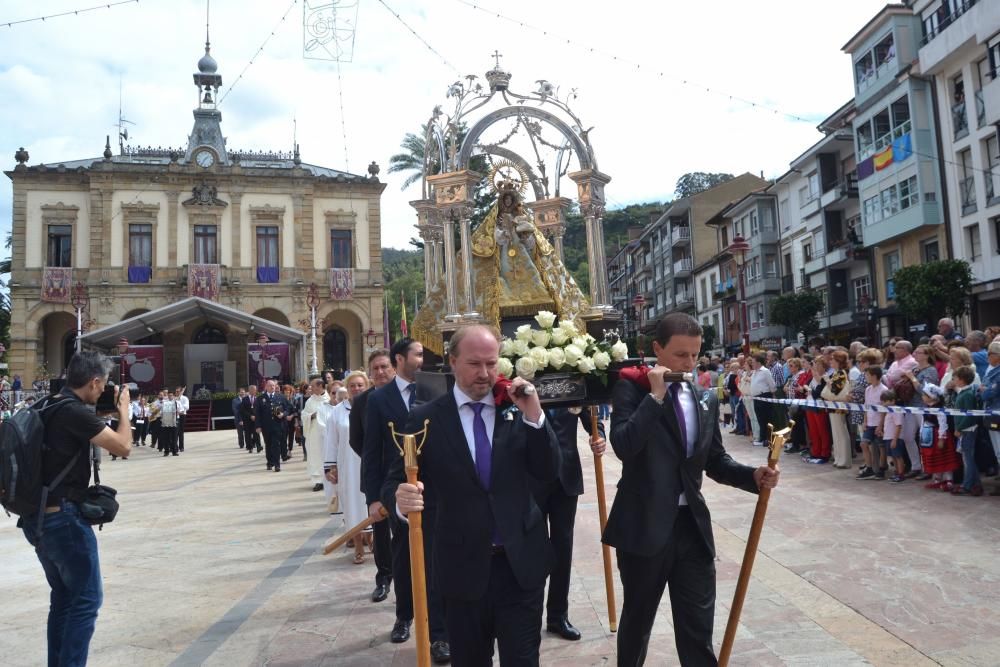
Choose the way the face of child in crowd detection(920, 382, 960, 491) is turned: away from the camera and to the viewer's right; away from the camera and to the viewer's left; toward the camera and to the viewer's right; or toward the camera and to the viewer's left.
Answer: toward the camera and to the viewer's left

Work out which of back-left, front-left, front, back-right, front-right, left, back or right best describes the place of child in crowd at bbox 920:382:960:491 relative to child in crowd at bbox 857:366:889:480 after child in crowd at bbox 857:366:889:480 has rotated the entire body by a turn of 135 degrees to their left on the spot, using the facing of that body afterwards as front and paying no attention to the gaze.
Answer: front-right

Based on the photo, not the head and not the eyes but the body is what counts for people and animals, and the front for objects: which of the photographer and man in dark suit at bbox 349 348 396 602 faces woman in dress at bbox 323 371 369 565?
the photographer

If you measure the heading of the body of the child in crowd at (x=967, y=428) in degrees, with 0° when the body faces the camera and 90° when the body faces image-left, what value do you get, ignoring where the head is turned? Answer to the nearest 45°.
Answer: approximately 90°

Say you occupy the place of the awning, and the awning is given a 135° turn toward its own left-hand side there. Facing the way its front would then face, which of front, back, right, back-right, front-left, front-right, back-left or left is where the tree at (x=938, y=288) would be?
right

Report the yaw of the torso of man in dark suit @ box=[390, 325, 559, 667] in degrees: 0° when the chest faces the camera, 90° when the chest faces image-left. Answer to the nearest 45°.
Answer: approximately 0°
